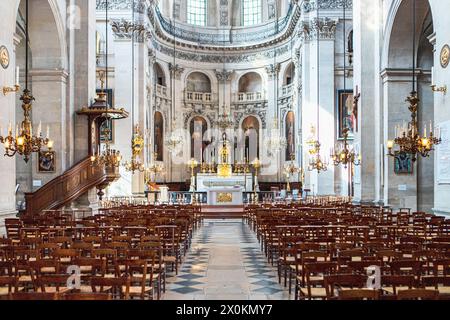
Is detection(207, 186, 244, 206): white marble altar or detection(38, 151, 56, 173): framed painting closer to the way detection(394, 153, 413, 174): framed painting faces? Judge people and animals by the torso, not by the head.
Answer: the framed painting

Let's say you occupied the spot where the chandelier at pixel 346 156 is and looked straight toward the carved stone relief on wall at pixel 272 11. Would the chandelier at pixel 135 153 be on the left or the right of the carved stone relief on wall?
left

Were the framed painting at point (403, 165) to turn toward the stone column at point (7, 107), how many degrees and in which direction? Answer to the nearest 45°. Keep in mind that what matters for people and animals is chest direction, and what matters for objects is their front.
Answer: approximately 45° to its right

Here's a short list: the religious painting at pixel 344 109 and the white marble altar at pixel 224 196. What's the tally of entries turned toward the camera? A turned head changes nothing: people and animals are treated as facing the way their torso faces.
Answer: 2
